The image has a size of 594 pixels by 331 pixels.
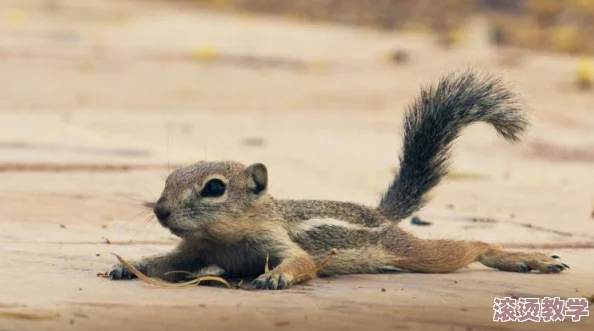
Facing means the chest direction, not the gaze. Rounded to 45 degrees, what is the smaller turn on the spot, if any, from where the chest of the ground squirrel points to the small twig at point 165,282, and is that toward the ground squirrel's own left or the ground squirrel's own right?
approximately 45° to the ground squirrel's own left

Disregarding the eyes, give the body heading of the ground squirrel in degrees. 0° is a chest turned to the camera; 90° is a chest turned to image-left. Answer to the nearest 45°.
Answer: approximately 90°
